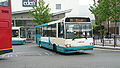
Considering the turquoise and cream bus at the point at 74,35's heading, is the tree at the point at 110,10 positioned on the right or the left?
on its left

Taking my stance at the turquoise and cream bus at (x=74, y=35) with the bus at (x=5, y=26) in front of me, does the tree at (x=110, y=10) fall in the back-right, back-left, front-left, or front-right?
back-right

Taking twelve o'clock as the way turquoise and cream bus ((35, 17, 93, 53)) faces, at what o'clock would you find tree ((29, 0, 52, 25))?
The tree is roughly at 7 o'clock from the turquoise and cream bus.

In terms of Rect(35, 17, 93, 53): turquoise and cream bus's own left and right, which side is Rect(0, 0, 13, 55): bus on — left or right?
on its right

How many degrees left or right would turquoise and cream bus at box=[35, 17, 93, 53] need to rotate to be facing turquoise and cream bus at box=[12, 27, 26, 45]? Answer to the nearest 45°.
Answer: approximately 180°
